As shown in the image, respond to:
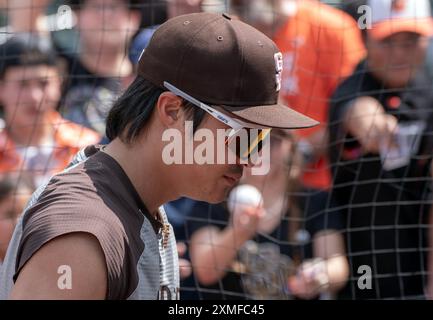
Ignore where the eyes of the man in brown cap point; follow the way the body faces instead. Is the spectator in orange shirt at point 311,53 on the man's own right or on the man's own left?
on the man's own left

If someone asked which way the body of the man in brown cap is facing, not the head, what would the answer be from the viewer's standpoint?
to the viewer's right

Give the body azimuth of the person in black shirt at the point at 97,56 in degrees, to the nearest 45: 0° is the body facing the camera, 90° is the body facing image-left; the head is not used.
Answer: approximately 0°

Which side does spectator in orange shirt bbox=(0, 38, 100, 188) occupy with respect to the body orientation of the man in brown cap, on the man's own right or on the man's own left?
on the man's own left

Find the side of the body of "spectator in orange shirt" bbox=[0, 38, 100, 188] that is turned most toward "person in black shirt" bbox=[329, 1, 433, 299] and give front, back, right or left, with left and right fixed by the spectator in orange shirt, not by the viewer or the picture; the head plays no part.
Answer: left

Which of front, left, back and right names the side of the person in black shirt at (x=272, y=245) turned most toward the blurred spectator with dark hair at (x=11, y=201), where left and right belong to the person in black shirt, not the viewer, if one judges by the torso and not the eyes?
right
